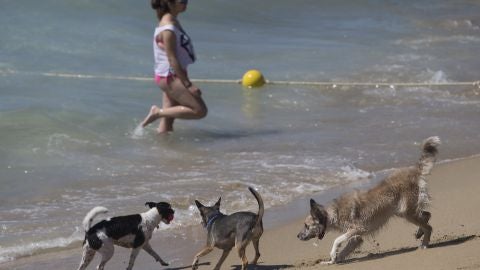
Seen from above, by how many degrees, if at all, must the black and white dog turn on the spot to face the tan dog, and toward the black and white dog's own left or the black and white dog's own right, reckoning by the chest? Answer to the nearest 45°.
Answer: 0° — it already faces it

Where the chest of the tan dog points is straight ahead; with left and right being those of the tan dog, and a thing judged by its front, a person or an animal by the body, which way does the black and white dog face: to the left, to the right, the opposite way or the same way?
the opposite way

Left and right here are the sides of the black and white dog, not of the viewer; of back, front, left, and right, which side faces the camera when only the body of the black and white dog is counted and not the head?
right

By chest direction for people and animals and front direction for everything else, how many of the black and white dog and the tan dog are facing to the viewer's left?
1

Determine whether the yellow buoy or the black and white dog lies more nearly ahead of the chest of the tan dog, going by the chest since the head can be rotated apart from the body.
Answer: the black and white dog

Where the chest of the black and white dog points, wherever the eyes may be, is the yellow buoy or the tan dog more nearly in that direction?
the tan dog

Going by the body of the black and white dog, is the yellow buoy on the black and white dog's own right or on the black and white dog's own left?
on the black and white dog's own left

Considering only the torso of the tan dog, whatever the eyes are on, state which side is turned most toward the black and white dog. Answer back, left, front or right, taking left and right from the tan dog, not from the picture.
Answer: front

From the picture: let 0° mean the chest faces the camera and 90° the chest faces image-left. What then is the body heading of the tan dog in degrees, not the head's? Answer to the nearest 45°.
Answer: approximately 90°
